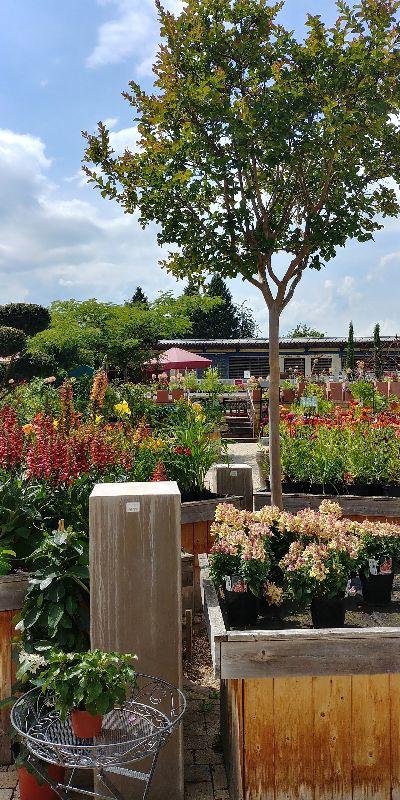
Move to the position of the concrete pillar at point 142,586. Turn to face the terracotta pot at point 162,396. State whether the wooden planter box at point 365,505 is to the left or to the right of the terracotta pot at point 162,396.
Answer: right

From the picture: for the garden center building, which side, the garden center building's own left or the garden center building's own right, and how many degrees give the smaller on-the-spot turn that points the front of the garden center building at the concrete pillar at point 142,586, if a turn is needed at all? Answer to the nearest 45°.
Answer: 0° — it already faces it

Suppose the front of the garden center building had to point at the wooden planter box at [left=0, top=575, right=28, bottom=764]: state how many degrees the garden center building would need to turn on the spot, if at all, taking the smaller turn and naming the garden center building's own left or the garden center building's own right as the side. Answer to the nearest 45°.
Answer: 0° — it already faces it

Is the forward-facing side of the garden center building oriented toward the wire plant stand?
yes

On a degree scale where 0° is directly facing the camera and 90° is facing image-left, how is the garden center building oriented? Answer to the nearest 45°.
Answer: approximately 0°

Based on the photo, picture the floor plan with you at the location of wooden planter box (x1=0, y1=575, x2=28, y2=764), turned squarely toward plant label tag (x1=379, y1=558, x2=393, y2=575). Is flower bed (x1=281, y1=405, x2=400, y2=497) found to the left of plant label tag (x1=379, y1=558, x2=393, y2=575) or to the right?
left

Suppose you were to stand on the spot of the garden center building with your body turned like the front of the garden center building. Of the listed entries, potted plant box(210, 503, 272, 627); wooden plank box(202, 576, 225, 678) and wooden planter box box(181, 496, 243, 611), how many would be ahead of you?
3

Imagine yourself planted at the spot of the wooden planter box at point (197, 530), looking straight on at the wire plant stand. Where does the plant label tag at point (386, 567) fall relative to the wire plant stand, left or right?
left

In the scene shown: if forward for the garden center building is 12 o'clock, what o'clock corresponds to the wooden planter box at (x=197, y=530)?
The wooden planter box is roughly at 12 o'clock from the garden center building.

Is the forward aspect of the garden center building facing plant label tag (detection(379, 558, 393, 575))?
yes
